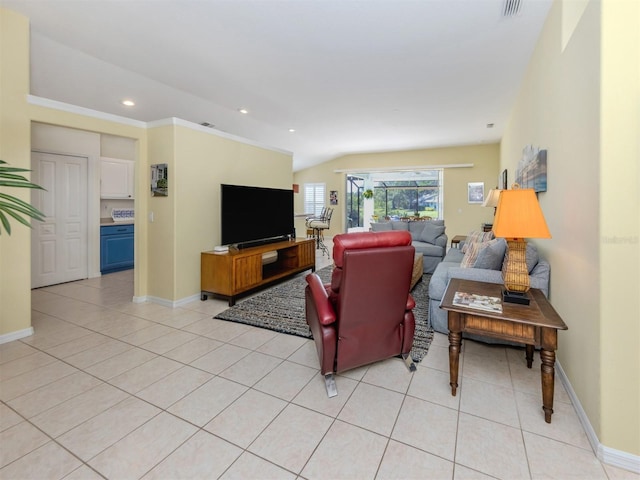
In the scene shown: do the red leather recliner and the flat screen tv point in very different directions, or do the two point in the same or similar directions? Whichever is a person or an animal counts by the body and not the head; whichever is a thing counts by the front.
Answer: very different directions

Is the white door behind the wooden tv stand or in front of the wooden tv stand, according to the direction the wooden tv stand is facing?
behind

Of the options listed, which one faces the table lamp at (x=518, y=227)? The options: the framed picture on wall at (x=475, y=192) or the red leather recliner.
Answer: the framed picture on wall

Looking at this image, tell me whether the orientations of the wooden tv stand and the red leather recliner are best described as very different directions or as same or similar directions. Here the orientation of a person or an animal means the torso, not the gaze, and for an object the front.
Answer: very different directions

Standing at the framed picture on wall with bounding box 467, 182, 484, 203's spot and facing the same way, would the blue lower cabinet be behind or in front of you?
in front

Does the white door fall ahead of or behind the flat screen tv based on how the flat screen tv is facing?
behind

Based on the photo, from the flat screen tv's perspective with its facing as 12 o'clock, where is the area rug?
The area rug is roughly at 1 o'clock from the flat screen tv.

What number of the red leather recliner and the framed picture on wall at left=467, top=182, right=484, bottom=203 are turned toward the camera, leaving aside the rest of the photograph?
1

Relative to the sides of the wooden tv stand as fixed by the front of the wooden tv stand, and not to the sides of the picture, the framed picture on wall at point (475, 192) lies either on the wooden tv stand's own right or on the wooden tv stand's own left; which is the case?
on the wooden tv stand's own left

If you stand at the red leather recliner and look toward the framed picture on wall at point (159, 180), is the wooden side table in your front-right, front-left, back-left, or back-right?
back-right

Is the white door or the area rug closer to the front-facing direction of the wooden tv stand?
the area rug

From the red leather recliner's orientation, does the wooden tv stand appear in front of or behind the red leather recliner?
in front

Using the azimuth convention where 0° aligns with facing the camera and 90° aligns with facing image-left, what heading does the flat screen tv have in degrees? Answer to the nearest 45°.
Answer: approximately 315°

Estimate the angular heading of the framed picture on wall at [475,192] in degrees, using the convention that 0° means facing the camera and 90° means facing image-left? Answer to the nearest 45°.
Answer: approximately 0°
